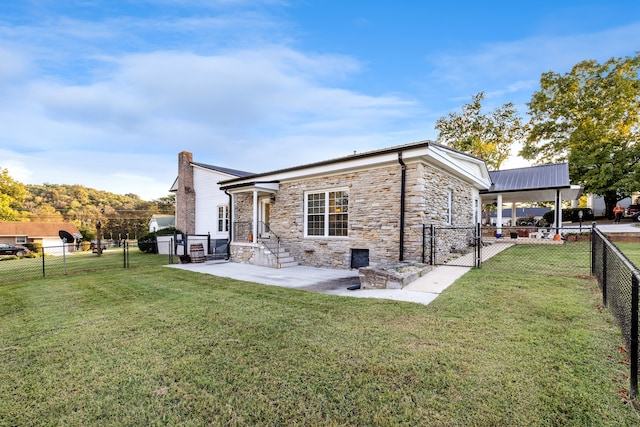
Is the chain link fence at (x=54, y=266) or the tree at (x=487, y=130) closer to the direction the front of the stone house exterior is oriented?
the chain link fence

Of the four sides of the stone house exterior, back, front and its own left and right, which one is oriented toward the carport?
back

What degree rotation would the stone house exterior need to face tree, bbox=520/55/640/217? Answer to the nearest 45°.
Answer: approximately 180°

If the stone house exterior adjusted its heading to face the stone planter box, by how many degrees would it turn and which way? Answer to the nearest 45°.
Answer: approximately 45° to its left

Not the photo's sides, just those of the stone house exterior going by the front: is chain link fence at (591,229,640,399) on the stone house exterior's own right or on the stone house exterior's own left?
on the stone house exterior's own left

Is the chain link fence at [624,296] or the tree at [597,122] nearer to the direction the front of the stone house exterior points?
the chain link fence

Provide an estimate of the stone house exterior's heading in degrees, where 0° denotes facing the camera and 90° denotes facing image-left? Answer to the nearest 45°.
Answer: approximately 45°
